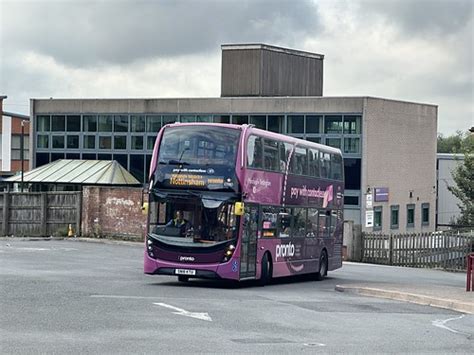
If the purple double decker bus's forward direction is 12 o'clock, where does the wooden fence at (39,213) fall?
The wooden fence is roughly at 4 o'clock from the purple double decker bus.

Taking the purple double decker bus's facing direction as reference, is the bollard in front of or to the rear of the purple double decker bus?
to the rear

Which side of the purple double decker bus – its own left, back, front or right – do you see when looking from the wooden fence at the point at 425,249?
back

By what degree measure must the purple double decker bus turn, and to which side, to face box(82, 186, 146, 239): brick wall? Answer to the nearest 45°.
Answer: approximately 135° to its right

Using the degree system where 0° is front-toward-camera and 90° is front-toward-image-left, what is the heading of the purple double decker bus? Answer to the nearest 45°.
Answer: approximately 45°

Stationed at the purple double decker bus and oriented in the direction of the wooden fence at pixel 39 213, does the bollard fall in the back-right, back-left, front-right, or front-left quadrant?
back-right
